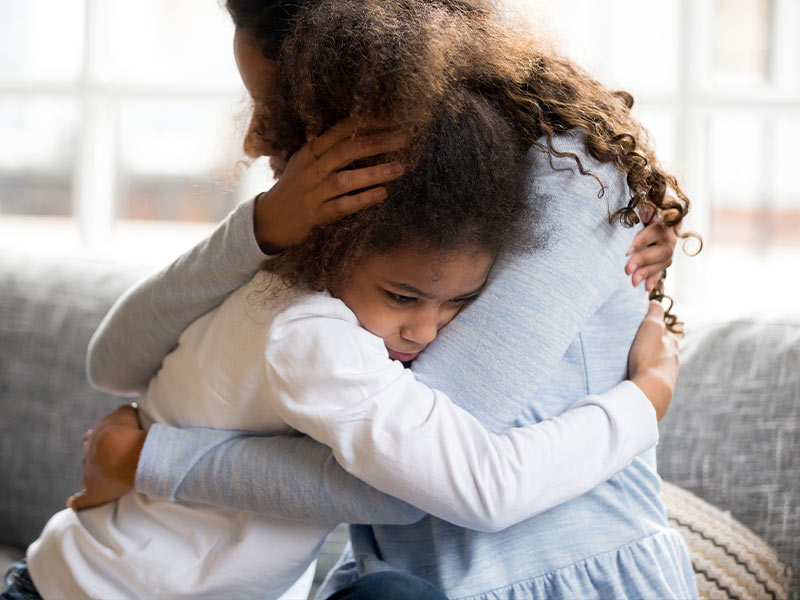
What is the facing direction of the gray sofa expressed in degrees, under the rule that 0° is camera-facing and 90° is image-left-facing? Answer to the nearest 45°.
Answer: approximately 0°

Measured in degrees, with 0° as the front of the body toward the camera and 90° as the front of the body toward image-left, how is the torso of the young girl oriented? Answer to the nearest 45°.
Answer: approximately 270°

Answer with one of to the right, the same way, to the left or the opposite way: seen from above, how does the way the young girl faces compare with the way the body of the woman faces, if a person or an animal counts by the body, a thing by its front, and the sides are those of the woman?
the opposite way

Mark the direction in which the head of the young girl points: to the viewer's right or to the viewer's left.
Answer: to the viewer's right

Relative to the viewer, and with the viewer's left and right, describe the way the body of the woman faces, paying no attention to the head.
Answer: facing to the left of the viewer
